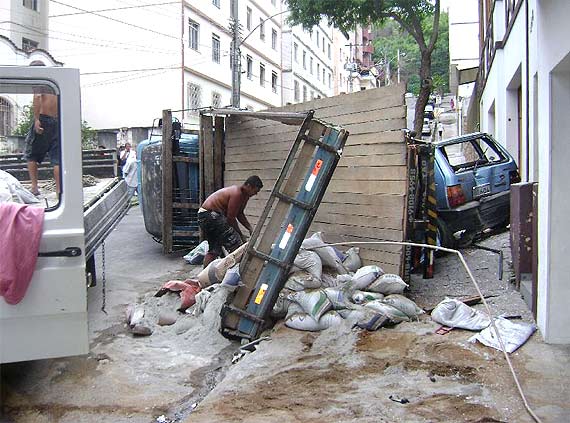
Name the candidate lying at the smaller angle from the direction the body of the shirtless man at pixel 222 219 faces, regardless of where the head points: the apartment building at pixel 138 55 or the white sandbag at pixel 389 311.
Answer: the white sandbag

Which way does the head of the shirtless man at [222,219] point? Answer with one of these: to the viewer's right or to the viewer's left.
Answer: to the viewer's right

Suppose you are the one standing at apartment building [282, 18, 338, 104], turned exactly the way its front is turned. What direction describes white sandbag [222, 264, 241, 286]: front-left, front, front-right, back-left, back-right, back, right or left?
front-right

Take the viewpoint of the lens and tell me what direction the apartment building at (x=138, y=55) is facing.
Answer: facing the viewer and to the right of the viewer

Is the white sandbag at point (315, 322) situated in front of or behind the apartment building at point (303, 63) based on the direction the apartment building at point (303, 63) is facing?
in front

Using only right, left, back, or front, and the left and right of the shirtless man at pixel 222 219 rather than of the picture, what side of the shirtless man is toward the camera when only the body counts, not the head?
right

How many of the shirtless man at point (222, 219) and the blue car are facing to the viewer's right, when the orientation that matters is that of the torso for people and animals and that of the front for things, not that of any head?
1

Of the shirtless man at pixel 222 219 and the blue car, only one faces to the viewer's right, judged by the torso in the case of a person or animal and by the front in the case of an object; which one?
the shirtless man

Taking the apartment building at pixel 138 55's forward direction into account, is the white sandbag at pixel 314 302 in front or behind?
in front
